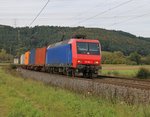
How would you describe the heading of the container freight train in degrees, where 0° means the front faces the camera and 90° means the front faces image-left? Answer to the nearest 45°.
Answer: approximately 315°

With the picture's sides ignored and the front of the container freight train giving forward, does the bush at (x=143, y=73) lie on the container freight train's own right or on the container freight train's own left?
on the container freight train's own left
